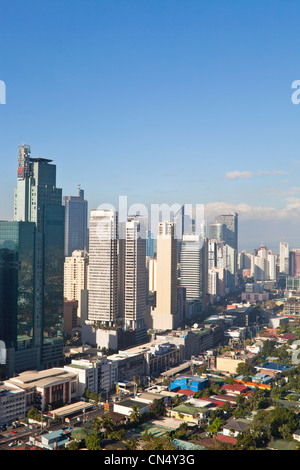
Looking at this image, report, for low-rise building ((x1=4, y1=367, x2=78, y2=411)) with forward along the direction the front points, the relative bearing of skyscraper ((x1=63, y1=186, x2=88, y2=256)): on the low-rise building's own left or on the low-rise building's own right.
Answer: on the low-rise building's own left

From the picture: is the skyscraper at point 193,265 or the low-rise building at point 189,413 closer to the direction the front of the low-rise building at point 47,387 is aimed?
the low-rise building

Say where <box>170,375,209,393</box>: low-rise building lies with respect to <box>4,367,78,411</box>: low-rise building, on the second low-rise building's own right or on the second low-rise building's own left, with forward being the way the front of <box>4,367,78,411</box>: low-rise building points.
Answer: on the second low-rise building's own left

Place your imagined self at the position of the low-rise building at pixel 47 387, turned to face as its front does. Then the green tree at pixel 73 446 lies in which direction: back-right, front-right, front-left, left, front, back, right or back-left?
front-right

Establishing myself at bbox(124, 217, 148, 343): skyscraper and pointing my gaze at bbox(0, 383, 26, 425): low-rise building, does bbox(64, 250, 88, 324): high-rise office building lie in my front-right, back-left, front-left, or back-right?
back-right

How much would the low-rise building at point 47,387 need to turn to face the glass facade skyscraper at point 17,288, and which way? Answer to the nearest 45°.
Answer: approximately 135° to its left

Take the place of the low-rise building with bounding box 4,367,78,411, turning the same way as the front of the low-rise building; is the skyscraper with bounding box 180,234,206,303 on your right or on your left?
on your left

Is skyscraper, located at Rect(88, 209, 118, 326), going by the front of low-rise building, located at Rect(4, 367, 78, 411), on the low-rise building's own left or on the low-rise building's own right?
on the low-rise building's own left

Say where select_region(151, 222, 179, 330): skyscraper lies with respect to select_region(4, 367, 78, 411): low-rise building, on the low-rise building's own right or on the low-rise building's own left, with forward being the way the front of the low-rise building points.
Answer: on the low-rise building's own left

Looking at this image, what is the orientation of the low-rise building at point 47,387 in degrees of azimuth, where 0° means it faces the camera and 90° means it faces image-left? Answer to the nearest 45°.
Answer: approximately 315°

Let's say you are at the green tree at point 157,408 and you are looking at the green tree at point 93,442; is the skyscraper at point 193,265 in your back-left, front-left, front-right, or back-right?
back-right
